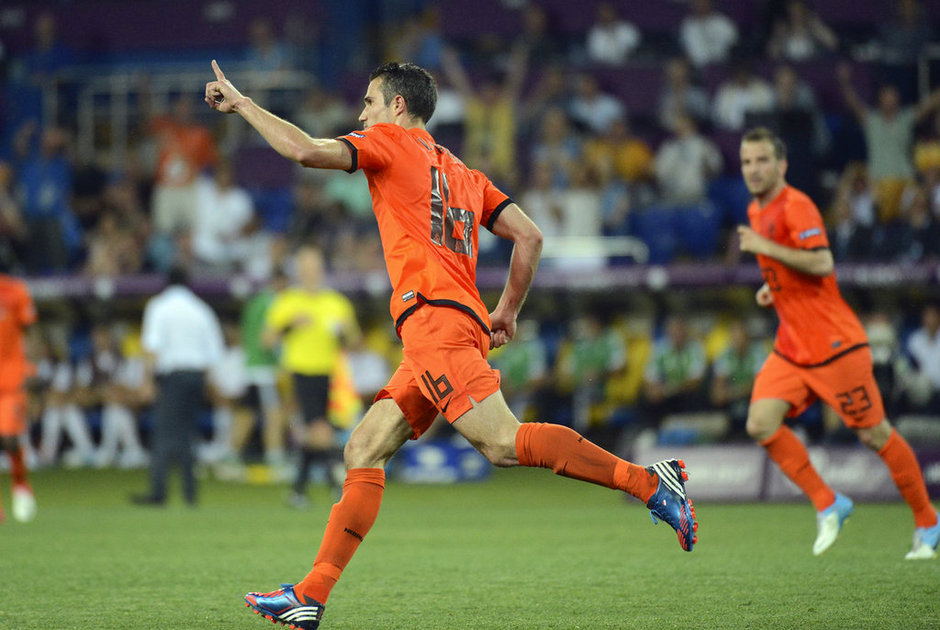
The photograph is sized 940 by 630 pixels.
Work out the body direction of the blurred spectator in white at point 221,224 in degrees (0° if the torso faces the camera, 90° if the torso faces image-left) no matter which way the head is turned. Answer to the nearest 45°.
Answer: approximately 0°

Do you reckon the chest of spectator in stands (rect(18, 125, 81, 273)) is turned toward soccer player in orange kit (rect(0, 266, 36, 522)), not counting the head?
yes

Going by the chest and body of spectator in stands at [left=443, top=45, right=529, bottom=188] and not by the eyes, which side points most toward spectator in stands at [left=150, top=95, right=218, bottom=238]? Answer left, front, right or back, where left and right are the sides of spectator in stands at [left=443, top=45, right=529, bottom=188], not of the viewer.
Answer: right

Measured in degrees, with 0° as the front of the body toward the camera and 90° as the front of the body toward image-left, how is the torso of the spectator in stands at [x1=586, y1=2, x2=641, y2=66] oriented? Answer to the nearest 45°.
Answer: approximately 0°

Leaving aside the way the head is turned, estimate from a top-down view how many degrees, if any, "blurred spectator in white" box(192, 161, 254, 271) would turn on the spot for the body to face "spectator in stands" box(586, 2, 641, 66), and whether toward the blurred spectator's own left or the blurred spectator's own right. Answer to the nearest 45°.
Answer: approximately 90° to the blurred spectator's own left

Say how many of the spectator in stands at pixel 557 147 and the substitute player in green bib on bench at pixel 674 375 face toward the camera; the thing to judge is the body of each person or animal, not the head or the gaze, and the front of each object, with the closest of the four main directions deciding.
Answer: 2
